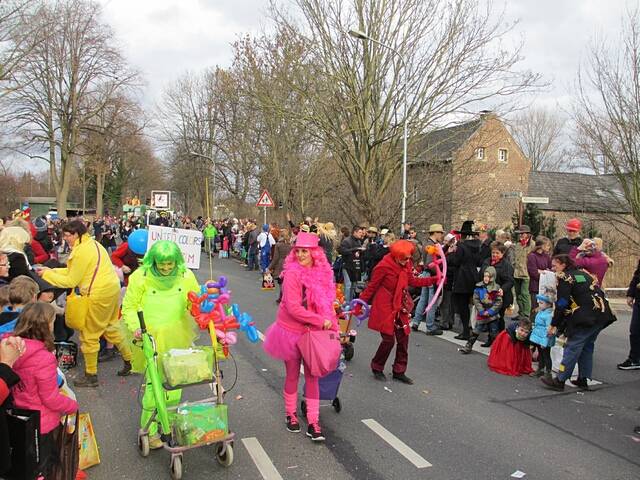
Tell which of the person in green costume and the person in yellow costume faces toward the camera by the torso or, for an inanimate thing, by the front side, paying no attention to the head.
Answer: the person in green costume

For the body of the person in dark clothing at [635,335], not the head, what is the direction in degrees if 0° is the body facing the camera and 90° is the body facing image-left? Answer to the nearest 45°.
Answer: approximately 90°

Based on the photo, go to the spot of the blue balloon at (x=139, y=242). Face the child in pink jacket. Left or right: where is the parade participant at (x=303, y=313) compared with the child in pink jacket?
left

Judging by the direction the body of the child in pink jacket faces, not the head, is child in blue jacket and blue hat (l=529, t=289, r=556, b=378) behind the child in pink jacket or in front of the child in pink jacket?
in front

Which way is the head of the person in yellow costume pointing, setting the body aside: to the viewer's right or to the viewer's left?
to the viewer's left

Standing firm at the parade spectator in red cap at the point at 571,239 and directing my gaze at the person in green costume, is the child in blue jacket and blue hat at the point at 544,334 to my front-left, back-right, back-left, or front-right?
front-left

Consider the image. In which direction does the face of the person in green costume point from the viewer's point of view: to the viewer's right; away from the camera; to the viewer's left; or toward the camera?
toward the camera

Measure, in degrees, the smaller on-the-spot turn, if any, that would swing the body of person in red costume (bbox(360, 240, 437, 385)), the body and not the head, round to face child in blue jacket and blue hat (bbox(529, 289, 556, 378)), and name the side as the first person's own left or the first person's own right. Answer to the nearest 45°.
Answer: approximately 45° to the first person's own left

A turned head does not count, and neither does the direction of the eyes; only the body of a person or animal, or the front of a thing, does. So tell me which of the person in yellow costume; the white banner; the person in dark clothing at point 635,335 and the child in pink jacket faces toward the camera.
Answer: the white banner

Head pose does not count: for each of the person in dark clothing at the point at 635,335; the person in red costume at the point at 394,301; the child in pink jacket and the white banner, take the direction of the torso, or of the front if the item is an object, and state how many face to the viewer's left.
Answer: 1

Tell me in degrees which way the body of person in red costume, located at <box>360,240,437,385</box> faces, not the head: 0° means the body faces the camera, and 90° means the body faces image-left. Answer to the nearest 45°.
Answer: approximately 315°

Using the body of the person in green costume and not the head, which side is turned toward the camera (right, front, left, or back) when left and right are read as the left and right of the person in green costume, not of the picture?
front

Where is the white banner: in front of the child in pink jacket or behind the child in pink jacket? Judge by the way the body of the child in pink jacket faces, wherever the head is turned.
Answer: in front

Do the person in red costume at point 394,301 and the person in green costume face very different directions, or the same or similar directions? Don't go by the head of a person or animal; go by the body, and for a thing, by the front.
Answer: same or similar directions

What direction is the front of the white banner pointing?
toward the camera

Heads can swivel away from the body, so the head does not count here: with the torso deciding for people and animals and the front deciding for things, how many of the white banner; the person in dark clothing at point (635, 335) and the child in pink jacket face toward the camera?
1
